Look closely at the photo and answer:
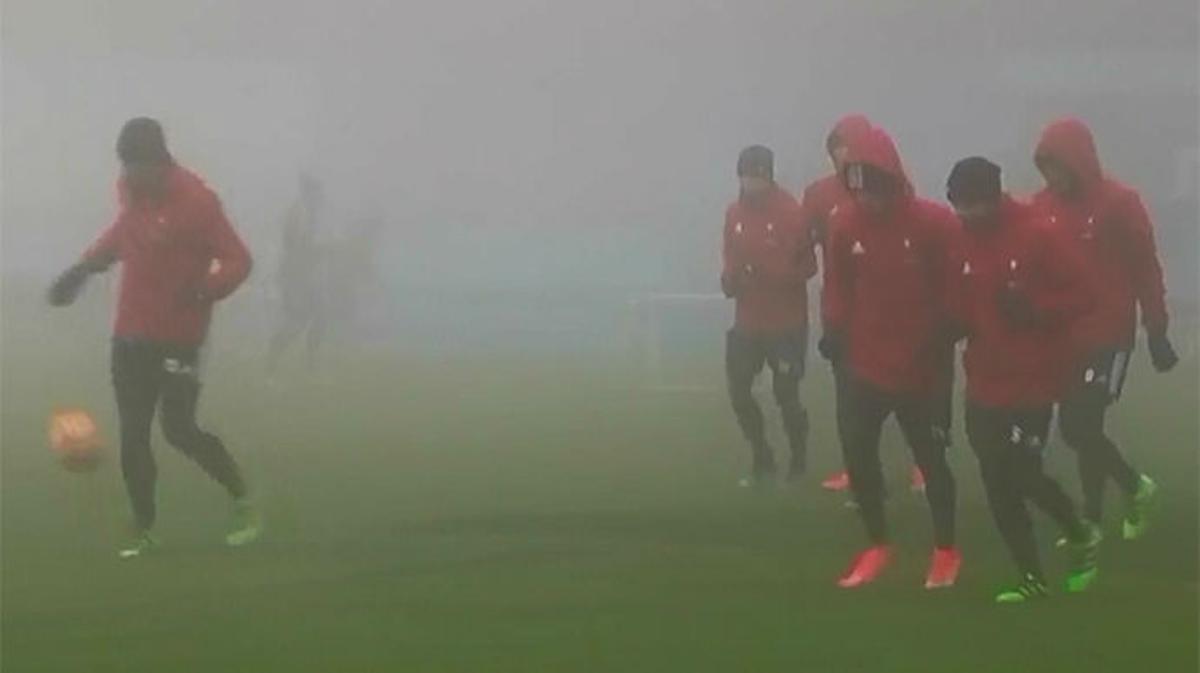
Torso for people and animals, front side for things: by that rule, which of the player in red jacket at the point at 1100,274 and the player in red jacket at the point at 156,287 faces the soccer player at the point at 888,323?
the player in red jacket at the point at 1100,274

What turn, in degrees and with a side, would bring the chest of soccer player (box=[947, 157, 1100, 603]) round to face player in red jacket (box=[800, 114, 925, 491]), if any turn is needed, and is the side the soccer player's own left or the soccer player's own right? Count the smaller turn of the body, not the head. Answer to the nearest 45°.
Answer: approximately 90° to the soccer player's own right

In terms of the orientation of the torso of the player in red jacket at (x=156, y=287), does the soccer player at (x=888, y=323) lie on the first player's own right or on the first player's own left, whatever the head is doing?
on the first player's own left

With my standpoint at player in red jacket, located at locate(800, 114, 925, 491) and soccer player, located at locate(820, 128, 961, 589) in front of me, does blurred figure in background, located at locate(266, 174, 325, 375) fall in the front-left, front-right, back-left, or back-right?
back-right

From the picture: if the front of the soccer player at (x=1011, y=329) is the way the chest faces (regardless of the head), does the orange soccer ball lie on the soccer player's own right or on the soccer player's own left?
on the soccer player's own right

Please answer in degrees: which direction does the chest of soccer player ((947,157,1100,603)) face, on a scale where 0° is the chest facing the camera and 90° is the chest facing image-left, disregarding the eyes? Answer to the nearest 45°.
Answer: approximately 45°
